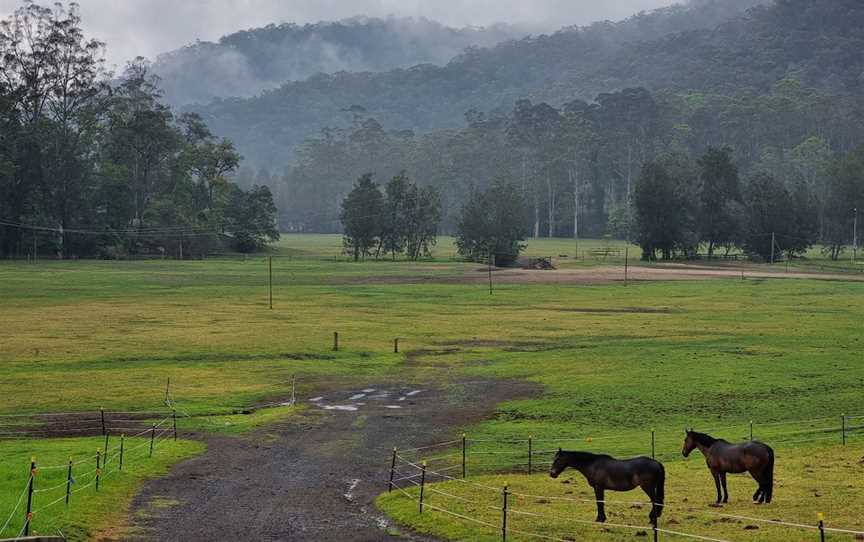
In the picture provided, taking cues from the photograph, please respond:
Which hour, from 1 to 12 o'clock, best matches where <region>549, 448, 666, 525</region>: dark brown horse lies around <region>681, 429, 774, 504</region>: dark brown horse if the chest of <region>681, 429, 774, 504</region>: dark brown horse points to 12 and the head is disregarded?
<region>549, 448, 666, 525</region>: dark brown horse is roughly at 11 o'clock from <region>681, 429, 774, 504</region>: dark brown horse.

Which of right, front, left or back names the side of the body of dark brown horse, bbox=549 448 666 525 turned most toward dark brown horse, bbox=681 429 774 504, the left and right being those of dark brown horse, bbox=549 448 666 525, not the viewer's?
back

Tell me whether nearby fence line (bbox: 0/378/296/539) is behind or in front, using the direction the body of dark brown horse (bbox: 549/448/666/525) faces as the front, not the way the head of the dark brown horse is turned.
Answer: in front

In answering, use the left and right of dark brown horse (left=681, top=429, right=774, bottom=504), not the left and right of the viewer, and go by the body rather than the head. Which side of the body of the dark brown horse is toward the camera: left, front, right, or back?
left

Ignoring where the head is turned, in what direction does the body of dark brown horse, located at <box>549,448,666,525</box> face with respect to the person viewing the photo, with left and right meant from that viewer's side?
facing to the left of the viewer

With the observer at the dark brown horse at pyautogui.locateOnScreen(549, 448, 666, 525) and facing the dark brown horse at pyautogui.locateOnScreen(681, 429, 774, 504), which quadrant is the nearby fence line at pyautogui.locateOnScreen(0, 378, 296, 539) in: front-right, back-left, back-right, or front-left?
back-left

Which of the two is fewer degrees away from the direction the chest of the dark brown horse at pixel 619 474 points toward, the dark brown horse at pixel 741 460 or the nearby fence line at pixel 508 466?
the nearby fence line

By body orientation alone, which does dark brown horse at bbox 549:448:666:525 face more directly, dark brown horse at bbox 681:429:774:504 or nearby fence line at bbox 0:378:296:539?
the nearby fence line

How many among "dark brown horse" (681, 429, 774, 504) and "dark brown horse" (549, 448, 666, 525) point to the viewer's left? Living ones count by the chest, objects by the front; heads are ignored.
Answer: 2

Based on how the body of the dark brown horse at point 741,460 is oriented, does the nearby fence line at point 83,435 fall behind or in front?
in front

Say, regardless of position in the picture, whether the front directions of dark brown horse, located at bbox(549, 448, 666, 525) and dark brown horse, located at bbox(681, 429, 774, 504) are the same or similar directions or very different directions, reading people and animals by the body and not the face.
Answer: same or similar directions
